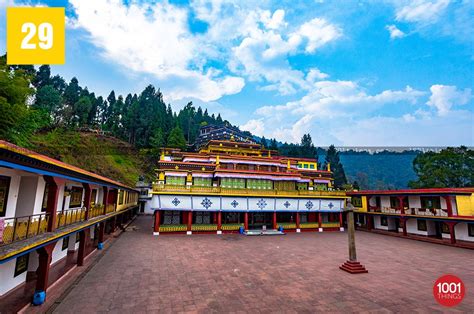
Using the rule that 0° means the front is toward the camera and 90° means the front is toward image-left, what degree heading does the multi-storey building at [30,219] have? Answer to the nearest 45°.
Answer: approximately 315°

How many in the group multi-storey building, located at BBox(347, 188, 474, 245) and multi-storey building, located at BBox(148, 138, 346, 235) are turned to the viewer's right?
0

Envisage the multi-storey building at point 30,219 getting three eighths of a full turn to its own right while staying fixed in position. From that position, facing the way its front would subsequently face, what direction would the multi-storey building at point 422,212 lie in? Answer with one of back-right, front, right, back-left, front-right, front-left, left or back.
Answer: back

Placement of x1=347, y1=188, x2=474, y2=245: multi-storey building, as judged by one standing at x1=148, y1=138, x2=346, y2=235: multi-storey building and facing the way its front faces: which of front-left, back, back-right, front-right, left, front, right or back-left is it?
left

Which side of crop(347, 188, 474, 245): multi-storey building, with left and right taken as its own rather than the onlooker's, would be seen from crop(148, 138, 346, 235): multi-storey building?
front

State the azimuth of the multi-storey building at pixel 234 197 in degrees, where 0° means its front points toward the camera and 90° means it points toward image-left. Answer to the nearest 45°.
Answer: approximately 0°

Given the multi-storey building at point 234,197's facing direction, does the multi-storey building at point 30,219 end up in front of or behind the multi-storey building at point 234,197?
in front

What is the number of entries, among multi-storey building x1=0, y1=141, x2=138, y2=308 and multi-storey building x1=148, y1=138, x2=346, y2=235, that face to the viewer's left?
0

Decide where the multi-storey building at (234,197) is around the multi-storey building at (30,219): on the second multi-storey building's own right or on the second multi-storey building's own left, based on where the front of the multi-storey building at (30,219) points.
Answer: on the second multi-storey building's own left

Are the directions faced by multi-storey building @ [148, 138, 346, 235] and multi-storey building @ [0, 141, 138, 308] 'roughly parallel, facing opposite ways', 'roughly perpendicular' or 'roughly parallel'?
roughly perpendicular
